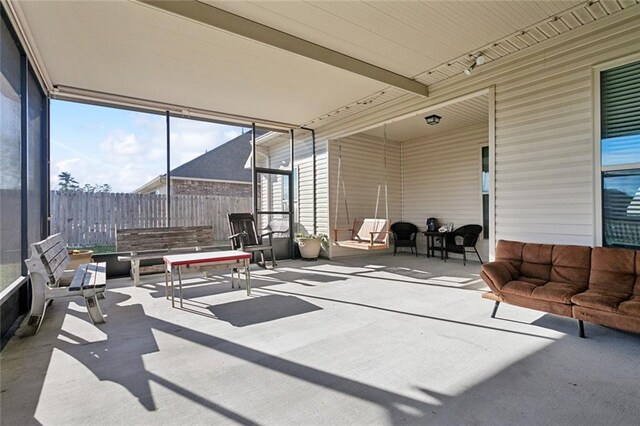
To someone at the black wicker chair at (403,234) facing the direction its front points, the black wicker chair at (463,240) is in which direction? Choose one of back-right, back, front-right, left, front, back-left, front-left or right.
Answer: front-left

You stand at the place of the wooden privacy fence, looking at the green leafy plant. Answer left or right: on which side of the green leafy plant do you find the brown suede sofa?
right

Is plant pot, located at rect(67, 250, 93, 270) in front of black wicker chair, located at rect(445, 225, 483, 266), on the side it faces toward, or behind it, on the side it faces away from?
in front

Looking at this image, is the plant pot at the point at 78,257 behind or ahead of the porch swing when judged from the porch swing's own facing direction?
ahead

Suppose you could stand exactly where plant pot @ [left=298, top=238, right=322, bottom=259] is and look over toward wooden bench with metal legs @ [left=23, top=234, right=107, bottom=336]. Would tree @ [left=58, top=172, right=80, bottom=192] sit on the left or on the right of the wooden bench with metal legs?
right

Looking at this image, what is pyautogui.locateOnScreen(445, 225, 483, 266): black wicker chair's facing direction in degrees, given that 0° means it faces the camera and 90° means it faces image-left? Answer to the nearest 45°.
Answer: approximately 45°

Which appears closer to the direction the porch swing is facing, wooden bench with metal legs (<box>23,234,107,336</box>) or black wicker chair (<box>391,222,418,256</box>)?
the wooden bench with metal legs

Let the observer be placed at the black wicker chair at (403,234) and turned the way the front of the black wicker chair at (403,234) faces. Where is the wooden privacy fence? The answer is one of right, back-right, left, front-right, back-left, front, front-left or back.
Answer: front-right

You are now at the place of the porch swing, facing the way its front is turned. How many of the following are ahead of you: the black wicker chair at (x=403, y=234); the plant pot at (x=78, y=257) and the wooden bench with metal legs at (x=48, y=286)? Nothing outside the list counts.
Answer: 2
